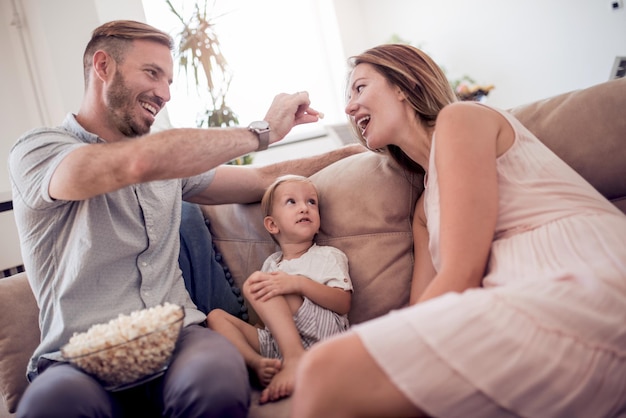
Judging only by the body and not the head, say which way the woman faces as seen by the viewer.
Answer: to the viewer's left

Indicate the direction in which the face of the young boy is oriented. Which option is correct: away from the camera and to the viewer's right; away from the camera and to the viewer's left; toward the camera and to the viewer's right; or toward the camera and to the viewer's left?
toward the camera and to the viewer's right

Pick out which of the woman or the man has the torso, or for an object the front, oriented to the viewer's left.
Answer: the woman

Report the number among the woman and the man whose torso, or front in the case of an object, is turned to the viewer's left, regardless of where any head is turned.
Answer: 1

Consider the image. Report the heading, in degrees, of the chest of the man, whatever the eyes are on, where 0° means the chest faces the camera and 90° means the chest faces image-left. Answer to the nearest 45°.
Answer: approximately 315°

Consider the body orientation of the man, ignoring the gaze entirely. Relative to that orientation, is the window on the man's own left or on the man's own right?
on the man's own left

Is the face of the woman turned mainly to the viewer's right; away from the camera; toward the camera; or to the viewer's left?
to the viewer's left

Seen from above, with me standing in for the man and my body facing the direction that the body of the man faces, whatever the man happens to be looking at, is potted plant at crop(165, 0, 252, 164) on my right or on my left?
on my left

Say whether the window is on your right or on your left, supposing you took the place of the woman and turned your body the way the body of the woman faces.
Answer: on your right
